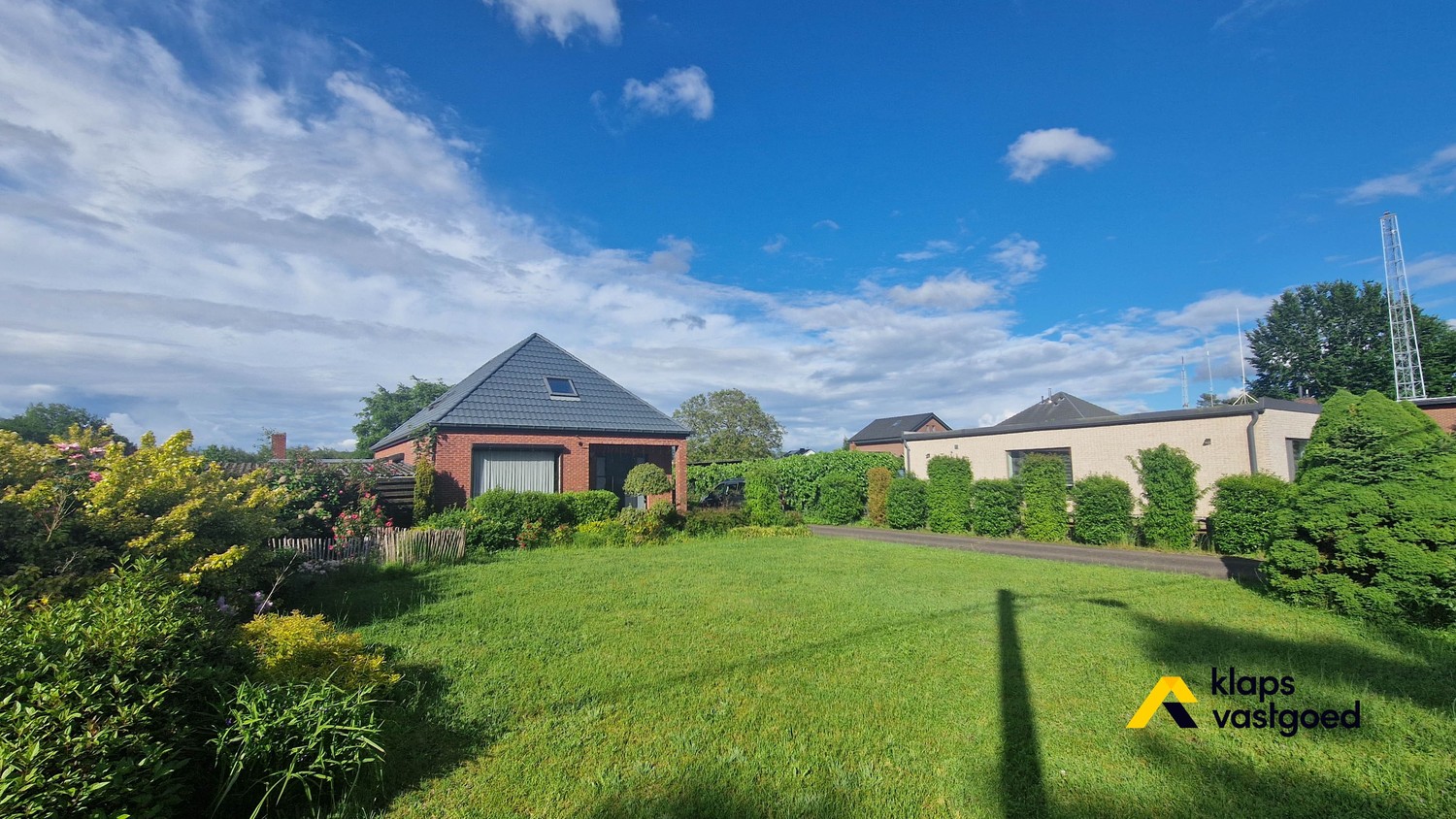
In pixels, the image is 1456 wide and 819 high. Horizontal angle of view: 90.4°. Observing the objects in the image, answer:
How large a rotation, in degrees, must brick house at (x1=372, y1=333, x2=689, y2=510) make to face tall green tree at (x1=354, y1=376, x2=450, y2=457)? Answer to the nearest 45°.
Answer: approximately 180°

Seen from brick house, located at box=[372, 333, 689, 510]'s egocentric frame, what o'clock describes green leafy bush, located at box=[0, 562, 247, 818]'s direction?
The green leafy bush is roughly at 12 o'clock from the brick house.

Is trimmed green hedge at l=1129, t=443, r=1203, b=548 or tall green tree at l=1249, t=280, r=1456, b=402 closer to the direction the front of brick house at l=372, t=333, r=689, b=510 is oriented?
the trimmed green hedge

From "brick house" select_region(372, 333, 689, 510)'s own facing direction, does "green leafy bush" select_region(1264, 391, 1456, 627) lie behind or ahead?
ahead

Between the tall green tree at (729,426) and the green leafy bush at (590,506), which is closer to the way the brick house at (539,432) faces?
the green leafy bush

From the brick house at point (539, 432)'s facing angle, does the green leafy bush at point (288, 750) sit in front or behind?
in front

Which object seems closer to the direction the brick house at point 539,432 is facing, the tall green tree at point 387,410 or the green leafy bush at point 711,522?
the green leafy bush

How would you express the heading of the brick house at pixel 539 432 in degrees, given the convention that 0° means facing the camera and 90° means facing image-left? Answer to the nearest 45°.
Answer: approximately 0°

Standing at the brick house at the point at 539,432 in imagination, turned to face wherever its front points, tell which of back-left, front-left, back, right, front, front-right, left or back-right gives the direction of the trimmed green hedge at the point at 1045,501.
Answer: front-left

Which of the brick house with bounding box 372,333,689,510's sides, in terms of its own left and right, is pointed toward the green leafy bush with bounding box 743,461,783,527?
left

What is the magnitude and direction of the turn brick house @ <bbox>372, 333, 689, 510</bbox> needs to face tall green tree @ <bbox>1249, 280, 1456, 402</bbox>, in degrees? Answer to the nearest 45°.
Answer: approximately 90° to its left

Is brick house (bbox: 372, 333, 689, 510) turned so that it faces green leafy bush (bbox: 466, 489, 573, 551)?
yes

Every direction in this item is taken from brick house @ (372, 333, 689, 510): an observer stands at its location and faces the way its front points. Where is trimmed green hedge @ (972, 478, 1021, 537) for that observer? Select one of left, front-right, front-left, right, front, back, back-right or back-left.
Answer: front-left
